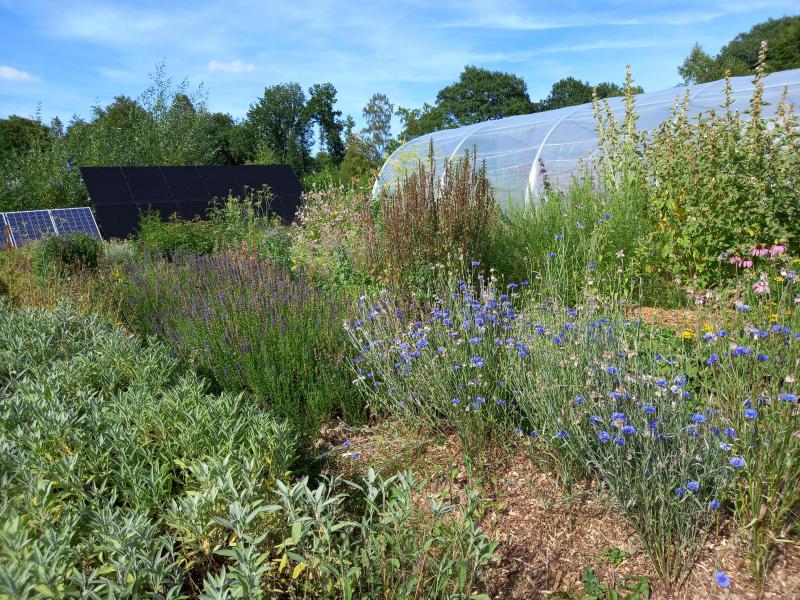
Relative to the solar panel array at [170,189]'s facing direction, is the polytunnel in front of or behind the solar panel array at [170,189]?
in front

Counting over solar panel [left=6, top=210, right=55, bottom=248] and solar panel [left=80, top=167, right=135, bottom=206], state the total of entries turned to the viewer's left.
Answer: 0

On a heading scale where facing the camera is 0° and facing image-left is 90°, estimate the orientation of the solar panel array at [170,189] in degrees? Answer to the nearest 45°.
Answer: approximately 315°

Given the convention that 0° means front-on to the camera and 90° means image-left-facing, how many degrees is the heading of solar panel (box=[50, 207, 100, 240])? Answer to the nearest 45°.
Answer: approximately 315°

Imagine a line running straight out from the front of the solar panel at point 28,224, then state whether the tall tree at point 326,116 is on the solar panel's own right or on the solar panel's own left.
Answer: on the solar panel's own left

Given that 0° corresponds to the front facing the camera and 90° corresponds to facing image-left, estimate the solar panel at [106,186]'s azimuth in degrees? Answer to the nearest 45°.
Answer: approximately 315°
